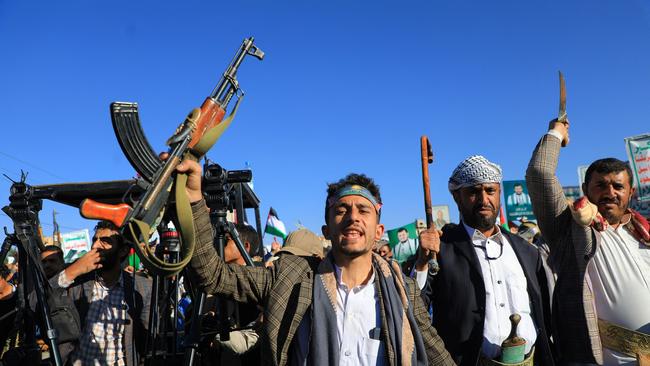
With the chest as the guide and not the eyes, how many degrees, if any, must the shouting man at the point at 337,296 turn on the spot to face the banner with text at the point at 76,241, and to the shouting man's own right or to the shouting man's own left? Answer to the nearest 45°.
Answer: approximately 135° to the shouting man's own right

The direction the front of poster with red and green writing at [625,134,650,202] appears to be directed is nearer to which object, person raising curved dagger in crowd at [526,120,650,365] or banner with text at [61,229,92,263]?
the person raising curved dagger in crowd

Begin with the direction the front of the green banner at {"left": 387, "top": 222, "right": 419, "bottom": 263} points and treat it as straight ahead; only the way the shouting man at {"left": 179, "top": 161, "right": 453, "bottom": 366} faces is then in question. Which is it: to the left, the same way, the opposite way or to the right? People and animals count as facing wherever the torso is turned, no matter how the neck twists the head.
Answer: the same way

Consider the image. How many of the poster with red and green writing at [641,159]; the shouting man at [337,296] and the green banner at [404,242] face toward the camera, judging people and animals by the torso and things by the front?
3

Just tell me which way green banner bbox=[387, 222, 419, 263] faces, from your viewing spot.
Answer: facing the viewer

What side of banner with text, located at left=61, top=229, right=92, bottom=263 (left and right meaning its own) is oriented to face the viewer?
front

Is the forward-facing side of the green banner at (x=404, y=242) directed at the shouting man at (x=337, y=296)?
yes

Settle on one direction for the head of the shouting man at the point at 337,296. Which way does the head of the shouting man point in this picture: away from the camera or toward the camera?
toward the camera

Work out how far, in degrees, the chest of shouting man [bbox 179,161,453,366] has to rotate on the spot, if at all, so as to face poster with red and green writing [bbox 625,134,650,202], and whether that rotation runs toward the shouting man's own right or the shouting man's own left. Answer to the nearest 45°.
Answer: approximately 135° to the shouting man's own left

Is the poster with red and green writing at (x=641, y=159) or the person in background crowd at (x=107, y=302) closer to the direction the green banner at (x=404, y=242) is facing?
the person in background crowd

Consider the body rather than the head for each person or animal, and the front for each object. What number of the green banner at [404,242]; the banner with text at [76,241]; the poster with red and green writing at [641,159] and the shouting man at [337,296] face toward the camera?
4

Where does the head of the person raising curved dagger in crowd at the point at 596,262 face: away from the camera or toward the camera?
toward the camera

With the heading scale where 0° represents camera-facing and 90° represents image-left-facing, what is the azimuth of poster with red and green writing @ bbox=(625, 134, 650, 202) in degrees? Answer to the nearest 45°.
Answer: approximately 0°

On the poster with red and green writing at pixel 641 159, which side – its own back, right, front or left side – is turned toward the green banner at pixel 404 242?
right
